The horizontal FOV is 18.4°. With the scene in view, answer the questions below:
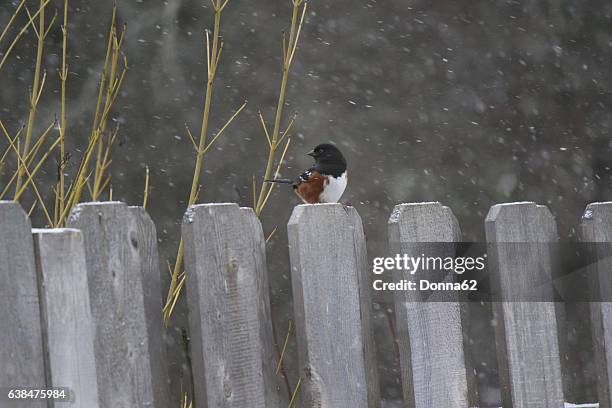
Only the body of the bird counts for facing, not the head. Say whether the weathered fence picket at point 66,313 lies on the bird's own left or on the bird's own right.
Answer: on the bird's own right

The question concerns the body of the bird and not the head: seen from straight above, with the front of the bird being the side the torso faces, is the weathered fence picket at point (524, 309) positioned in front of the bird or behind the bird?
in front

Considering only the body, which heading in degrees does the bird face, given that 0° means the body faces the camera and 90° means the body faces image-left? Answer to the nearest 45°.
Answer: approximately 315°

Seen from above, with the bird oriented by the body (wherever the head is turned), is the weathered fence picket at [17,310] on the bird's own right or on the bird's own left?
on the bird's own right

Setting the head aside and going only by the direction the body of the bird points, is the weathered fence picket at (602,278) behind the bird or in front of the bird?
in front
